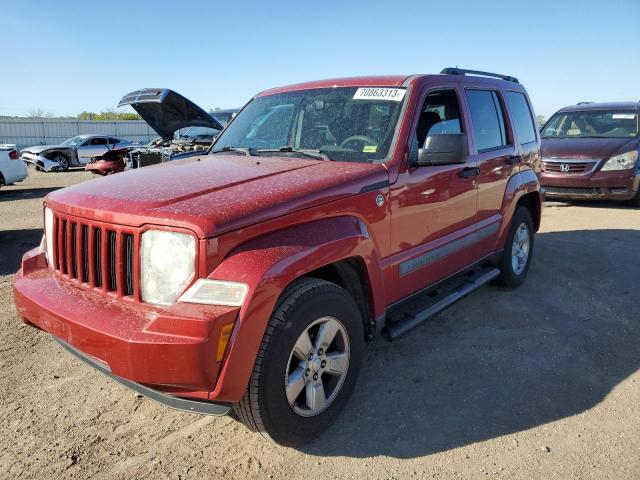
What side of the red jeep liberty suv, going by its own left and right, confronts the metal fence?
right

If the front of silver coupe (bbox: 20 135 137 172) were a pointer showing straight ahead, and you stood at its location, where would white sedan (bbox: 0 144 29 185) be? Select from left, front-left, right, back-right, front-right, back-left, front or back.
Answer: front-left

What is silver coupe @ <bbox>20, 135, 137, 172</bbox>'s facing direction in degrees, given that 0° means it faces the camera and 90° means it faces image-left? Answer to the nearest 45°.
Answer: approximately 45°

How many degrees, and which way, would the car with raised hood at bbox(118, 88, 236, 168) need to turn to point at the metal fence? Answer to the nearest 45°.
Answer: approximately 135° to its right

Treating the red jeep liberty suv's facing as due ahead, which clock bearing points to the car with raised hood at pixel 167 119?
The car with raised hood is roughly at 4 o'clock from the red jeep liberty suv.

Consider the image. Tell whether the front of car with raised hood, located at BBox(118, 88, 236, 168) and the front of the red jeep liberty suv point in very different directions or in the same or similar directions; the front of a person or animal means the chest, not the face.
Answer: same or similar directions

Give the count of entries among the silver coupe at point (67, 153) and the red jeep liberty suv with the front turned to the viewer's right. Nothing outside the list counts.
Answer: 0

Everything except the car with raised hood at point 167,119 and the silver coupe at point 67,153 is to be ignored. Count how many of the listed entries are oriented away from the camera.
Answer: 0

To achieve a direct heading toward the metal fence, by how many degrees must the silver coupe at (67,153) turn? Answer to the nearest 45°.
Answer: approximately 135° to its right

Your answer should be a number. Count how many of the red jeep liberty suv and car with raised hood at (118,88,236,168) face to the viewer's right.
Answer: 0

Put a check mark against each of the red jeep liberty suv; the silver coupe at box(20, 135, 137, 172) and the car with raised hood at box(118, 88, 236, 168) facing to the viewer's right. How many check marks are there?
0

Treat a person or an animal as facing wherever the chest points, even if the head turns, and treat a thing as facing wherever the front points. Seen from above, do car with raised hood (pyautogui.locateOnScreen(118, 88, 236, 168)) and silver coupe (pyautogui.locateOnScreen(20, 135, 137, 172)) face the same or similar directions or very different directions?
same or similar directions

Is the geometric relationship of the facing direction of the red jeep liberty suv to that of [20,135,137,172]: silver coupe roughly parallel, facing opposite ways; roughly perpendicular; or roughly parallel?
roughly parallel
